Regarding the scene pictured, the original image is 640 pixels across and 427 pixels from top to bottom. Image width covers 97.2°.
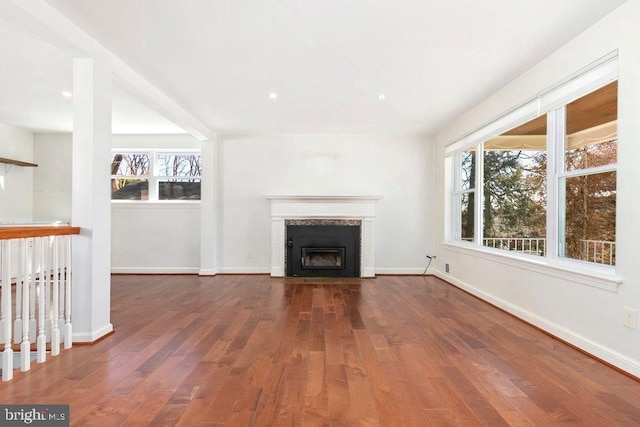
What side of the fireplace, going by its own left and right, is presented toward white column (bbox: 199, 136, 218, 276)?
right

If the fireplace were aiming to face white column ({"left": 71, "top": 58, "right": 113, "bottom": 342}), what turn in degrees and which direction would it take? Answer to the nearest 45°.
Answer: approximately 45° to its right

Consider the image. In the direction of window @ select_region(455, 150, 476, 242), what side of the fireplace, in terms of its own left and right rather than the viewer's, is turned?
left

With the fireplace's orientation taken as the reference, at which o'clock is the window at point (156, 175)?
The window is roughly at 3 o'clock from the fireplace.

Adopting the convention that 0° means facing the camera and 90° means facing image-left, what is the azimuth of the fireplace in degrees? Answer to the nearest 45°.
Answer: approximately 0°
